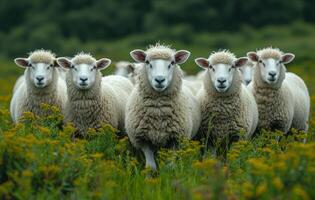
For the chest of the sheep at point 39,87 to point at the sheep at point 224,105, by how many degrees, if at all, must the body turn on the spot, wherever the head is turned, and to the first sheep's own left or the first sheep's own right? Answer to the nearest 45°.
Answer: approximately 45° to the first sheep's own left

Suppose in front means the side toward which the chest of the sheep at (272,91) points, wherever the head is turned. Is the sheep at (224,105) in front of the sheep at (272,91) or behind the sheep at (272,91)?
in front

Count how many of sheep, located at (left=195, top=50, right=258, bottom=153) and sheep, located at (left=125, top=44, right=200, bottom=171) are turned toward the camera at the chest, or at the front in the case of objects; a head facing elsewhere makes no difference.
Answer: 2

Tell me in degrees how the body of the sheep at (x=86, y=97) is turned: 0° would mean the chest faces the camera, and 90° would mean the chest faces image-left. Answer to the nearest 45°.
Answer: approximately 45°

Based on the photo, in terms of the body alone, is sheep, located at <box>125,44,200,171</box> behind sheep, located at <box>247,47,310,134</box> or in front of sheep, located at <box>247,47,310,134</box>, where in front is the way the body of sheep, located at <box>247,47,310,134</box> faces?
in front

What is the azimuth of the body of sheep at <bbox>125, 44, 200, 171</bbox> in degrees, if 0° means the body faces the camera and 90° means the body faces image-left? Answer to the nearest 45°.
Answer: approximately 0°
